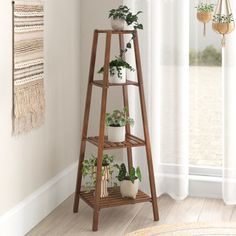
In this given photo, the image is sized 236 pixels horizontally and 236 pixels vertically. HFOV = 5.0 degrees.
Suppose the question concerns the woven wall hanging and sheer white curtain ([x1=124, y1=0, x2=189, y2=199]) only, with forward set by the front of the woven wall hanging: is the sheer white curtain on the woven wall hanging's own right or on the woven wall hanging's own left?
on the woven wall hanging's own left

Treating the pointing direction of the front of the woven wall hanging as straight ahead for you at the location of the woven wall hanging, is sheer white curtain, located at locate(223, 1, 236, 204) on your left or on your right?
on your left

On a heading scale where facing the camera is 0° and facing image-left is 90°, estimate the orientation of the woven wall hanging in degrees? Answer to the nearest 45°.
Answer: approximately 315°
